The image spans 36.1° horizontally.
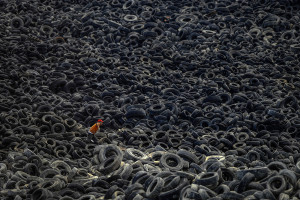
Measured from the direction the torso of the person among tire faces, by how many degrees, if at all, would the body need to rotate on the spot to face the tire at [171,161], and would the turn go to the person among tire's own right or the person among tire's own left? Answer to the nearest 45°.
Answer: approximately 45° to the person among tire's own right

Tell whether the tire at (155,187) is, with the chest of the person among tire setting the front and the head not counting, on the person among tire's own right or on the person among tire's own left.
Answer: on the person among tire's own right

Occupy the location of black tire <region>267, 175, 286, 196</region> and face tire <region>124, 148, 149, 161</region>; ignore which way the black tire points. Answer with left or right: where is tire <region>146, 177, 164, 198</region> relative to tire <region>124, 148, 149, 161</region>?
left

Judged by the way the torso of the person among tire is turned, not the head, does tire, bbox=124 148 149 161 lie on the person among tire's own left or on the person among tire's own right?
on the person among tire's own right

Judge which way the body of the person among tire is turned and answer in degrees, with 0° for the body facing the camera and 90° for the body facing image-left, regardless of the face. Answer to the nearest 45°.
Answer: approximately 270°
